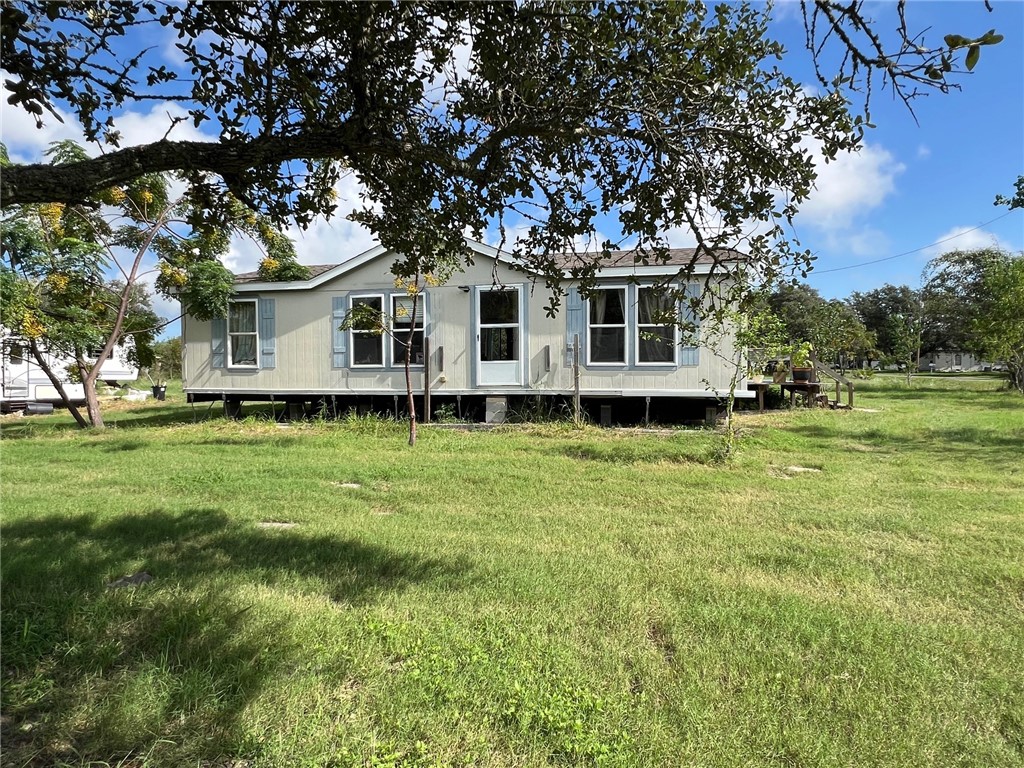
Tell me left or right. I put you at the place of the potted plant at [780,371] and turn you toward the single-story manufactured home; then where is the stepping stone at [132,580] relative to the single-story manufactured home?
left

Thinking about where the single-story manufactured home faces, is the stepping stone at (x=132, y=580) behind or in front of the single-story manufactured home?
in front

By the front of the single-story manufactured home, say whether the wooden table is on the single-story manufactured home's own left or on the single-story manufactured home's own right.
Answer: on the single-story manufactured home's own left

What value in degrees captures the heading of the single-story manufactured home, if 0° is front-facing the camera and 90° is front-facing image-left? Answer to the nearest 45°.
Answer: approximately 0°

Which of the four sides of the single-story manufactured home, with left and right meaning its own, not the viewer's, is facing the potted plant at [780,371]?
left

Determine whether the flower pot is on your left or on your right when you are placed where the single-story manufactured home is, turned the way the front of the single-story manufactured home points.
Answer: on your left

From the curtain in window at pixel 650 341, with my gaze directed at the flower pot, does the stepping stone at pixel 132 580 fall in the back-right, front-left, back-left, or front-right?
back-right

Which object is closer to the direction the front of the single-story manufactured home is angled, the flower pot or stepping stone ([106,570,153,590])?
the stepping stone
